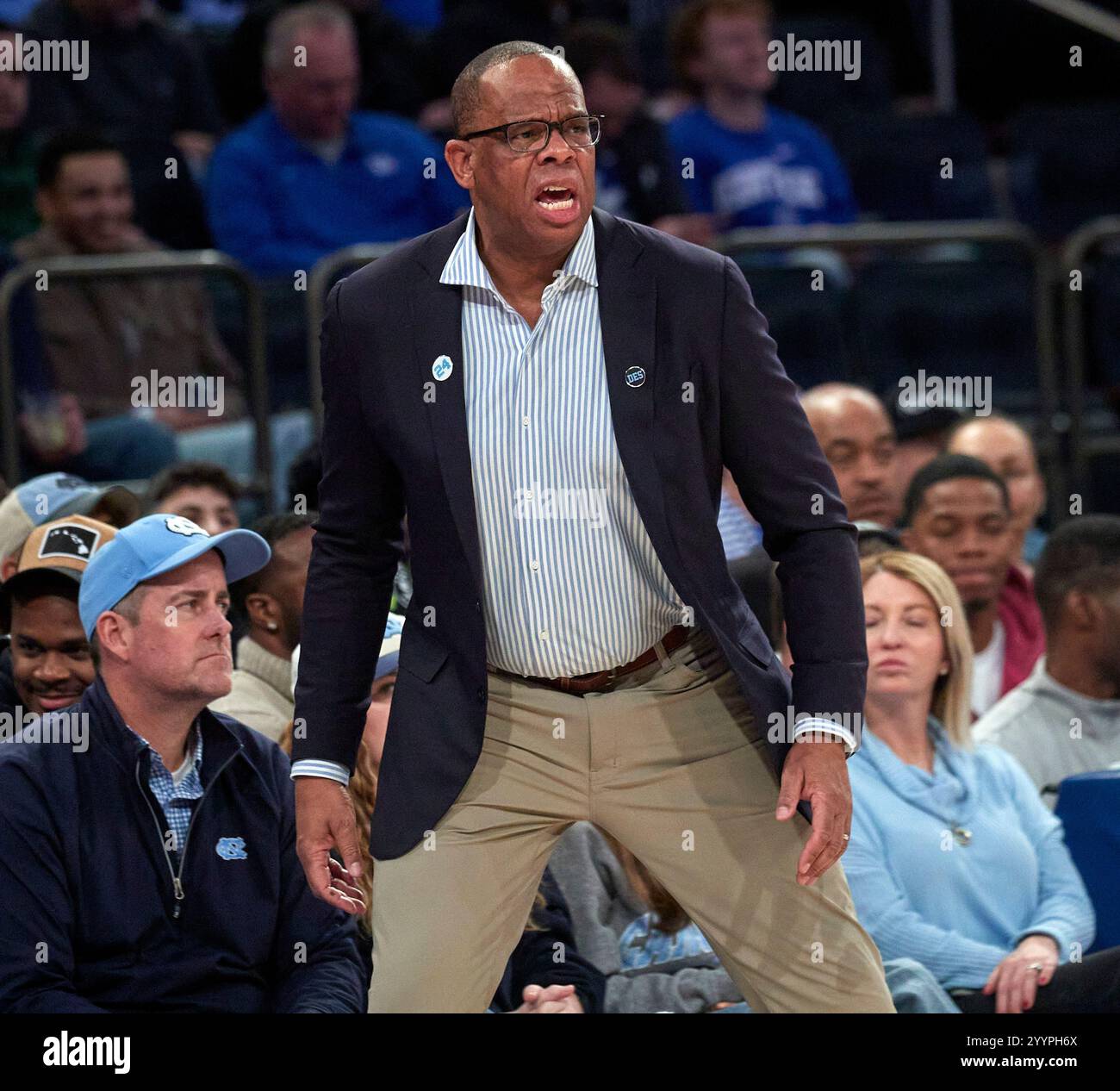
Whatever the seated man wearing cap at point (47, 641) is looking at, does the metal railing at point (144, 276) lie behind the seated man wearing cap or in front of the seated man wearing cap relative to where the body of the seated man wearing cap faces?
behind

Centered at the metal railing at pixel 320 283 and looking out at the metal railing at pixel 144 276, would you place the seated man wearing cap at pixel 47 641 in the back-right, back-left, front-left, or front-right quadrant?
front-left

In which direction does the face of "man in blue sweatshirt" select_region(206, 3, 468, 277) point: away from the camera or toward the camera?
toward the camera

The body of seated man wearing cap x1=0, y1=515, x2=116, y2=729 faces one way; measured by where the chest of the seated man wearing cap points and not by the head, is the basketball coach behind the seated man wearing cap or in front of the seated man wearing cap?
in front

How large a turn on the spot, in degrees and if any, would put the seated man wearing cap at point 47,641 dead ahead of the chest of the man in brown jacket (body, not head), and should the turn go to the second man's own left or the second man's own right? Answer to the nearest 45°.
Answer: approximately 45° to the second man's own right

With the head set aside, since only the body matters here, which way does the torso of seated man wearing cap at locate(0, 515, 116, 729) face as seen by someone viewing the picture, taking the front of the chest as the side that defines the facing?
toward the camera

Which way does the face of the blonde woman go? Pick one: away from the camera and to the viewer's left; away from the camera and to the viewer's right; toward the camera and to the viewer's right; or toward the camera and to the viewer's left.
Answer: toward the camera and to the viewer's left

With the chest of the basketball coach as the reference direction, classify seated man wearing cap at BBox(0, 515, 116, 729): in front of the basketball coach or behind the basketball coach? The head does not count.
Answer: behind

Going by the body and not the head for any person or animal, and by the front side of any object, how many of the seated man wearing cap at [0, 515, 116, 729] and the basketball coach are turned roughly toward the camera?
2

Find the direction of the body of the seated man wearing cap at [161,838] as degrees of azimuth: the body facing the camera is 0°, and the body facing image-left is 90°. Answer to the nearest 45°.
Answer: approximately 315°

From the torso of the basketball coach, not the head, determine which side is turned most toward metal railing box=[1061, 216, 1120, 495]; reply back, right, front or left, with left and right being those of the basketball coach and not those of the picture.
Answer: back

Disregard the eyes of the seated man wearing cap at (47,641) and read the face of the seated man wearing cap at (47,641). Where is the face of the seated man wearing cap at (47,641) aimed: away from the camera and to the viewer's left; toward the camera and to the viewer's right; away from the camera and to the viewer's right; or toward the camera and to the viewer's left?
toward the camera and to the viewer's right

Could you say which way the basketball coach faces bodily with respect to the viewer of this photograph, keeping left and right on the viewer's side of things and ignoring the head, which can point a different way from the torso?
facing the viewer

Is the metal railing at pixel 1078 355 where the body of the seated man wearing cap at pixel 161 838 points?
no

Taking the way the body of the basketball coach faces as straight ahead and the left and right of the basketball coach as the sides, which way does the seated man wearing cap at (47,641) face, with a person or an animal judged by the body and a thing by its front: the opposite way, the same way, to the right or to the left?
the same way

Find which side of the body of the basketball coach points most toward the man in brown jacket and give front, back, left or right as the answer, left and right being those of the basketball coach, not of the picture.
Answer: back
